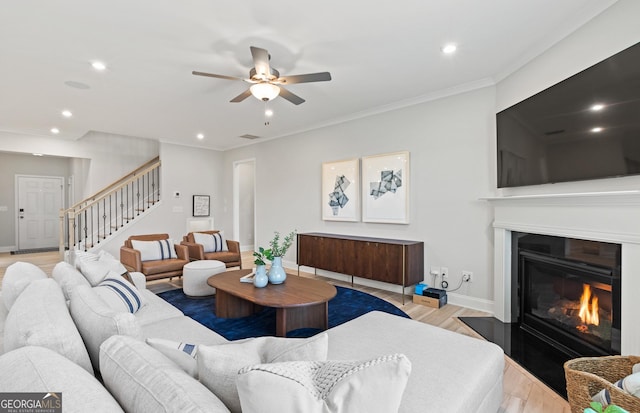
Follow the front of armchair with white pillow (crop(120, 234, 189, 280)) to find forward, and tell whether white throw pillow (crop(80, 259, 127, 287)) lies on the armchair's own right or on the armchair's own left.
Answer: on the armchair's own right

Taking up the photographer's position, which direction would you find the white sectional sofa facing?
facing away from the viewer and to the right of the viewer

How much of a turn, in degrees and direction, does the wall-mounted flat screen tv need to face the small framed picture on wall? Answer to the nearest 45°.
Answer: approximately 45° to its right

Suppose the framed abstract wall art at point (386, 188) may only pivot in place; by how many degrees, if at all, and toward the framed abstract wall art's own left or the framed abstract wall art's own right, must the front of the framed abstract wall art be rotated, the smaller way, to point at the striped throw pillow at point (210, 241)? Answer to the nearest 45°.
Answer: approximately 45° to the framed abstract wall art's own right

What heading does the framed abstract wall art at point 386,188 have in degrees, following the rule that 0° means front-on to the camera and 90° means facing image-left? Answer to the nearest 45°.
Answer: approximately 45°
